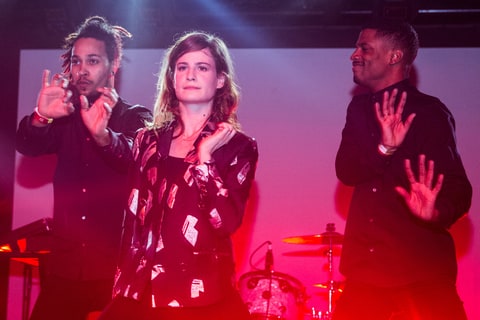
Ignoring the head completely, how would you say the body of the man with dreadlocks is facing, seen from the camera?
toward the camera

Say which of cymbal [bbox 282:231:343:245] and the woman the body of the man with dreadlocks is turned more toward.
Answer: the woman

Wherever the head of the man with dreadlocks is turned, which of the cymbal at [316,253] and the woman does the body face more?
the woman

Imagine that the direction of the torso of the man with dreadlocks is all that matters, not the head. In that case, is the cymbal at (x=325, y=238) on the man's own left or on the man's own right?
on the man's own left

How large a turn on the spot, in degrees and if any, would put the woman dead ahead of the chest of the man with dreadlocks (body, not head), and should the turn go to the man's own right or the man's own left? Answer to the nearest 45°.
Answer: approximately 45° to the man's own left

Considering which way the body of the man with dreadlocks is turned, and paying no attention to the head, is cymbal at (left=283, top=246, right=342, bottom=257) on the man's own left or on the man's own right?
on the man's own left
